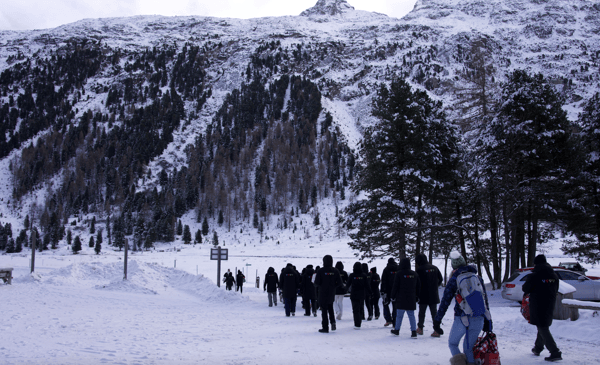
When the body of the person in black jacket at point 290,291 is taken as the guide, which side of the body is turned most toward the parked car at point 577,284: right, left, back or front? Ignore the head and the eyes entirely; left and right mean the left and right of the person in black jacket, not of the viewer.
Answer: right

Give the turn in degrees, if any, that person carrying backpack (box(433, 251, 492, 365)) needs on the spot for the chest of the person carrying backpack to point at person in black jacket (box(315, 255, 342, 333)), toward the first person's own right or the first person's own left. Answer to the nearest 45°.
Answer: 0° — they already face them

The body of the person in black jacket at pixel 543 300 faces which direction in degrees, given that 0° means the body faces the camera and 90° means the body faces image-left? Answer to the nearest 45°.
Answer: approximately 135°

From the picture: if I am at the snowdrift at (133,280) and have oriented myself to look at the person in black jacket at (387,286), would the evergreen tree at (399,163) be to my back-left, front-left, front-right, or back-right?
front-left

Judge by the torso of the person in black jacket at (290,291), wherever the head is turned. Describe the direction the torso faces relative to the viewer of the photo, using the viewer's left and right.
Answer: facing away from the viewer

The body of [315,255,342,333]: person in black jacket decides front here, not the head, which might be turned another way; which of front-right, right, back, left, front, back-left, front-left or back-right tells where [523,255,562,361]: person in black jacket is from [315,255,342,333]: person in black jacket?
back-right

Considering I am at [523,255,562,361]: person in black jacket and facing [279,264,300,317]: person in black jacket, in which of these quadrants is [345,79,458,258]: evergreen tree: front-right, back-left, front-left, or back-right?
front-right

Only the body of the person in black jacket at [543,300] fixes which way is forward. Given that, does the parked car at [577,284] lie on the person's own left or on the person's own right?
on the person's own right

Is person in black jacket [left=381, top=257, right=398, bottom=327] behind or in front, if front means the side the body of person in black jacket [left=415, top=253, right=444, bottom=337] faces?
in front

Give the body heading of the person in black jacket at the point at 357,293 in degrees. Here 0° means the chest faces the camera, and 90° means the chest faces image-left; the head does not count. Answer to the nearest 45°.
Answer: approximately 180°

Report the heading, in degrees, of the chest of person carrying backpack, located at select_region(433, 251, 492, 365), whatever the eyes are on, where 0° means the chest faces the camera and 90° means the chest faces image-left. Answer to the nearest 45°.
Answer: approximately 135°

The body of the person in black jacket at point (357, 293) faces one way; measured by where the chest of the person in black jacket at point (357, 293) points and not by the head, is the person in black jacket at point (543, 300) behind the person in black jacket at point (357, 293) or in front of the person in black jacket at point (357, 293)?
behind

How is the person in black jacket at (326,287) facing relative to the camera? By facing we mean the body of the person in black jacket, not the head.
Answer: away from the camera

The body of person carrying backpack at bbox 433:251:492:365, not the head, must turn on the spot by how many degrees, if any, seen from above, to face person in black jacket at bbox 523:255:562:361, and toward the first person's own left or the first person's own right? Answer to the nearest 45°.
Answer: approximately 90° to the first person's own right
